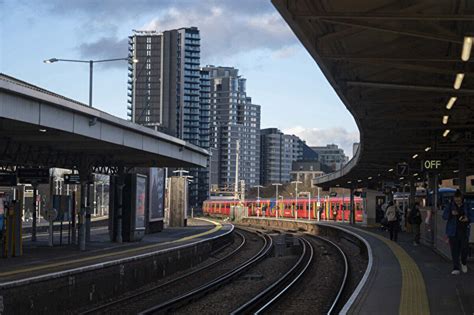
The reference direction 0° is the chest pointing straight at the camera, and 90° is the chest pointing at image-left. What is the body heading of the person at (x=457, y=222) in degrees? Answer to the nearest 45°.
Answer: approximately 0°

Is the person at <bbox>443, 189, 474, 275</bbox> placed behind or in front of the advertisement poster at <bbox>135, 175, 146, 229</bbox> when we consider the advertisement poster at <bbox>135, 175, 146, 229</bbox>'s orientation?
in front

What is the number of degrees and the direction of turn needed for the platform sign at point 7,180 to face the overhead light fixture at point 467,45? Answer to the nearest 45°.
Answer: approximately 45° to its left

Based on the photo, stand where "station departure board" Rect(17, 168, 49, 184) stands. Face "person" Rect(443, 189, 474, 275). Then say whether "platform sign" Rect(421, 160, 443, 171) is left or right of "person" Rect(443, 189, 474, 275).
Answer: left

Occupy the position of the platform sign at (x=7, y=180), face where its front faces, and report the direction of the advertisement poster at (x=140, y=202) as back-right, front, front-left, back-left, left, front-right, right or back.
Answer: back-left

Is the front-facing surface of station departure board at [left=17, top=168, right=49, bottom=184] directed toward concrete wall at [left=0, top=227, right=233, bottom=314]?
yes

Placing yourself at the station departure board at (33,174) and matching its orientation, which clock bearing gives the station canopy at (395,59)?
The station canopy is roughly at 11 o'clock from the station departure board.

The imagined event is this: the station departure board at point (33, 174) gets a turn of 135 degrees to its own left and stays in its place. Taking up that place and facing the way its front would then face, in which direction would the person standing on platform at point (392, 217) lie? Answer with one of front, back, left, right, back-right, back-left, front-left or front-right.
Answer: front-right

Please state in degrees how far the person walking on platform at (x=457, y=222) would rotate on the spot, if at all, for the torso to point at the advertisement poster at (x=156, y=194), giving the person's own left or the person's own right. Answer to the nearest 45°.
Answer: approximately 135° to the person's own right

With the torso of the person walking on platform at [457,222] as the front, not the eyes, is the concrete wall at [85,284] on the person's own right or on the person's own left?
on the person's own right

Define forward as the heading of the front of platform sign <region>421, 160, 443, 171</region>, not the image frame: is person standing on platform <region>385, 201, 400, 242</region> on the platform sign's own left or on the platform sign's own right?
on the platform sign's own right
